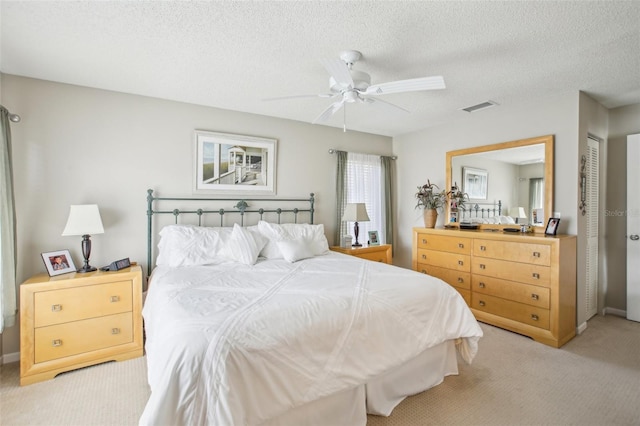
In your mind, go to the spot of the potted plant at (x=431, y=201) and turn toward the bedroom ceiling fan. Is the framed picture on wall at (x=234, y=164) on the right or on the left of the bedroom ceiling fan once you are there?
right

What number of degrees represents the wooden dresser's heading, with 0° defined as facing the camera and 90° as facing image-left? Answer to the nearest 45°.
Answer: approximately 45°

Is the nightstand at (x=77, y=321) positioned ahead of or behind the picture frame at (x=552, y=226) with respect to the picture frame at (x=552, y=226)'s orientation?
ahead

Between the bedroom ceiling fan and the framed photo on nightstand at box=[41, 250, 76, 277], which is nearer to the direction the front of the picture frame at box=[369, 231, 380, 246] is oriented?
the bedroom ceiling fan

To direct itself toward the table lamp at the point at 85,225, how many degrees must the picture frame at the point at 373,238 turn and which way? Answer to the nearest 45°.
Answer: approximately 45° to its right

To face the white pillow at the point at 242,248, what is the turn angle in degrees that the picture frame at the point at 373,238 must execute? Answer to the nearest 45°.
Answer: approximately 45° to its right

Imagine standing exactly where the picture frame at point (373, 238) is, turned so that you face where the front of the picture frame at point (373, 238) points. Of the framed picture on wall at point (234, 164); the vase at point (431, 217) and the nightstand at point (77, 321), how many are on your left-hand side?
1

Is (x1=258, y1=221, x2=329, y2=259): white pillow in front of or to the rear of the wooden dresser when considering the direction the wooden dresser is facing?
in front

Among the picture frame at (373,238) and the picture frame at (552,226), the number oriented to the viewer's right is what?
0

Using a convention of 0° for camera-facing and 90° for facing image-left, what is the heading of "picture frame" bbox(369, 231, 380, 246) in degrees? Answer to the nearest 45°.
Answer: approximately 0°

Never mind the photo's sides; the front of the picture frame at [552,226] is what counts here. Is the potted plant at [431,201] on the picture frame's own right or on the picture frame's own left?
on the picture frame's own right

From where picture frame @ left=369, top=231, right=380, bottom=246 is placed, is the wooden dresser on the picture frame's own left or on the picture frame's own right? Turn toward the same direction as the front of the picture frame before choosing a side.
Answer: on the picture frame's own left

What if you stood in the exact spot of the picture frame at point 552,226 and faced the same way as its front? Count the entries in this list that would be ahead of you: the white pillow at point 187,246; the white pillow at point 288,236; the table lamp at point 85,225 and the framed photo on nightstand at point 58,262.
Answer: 4
